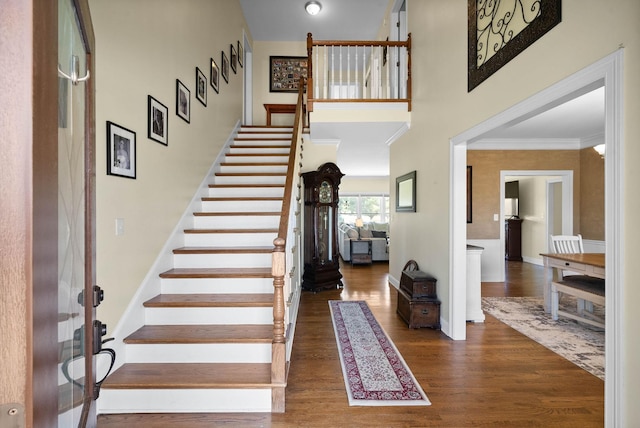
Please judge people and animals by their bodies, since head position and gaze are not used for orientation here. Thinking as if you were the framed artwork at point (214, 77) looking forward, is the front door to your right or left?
on your right

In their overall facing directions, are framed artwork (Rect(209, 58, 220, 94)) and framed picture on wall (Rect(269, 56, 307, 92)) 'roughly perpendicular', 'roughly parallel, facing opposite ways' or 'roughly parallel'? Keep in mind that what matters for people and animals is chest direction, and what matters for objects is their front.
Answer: roughly perpendicular

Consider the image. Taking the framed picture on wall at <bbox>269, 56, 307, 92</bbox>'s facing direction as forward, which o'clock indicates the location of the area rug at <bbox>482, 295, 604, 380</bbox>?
The area rug is roughly at 11 o'clock from the framed picture on wall.

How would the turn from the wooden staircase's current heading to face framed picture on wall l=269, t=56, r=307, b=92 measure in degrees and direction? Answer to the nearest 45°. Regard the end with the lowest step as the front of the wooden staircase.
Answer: approximately 180°

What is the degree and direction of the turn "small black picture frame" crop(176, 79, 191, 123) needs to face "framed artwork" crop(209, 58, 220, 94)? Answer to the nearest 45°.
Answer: approximately 135° to its left

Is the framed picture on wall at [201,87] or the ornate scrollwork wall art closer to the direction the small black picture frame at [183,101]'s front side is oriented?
the ornate scrollwork wall art

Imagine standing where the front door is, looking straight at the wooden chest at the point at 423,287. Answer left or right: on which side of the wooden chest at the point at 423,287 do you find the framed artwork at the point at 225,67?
left

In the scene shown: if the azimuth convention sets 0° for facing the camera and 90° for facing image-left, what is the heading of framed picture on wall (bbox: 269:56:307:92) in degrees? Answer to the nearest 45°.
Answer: approximately 0°

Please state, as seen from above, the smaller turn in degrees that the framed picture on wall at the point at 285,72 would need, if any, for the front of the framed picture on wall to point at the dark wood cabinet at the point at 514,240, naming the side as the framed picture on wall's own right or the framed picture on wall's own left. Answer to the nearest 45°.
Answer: approximately 90° to the framed picture on wall's own left

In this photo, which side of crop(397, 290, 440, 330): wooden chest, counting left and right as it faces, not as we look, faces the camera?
left

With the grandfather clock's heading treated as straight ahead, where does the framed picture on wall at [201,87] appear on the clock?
The framed picture on wall is roughly at 3 o'clock from the grandfather clock.
